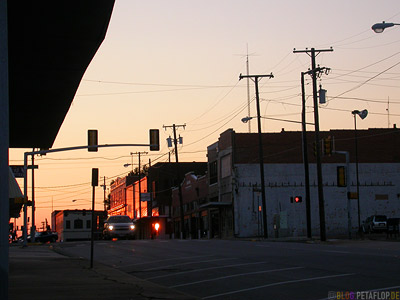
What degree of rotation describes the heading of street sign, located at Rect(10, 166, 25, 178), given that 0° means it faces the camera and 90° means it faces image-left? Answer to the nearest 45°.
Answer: approximately 0°

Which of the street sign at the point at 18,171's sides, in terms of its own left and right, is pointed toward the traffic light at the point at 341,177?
left

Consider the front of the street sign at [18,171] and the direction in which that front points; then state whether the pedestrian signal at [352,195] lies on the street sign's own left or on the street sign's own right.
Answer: on the street sign's own left
